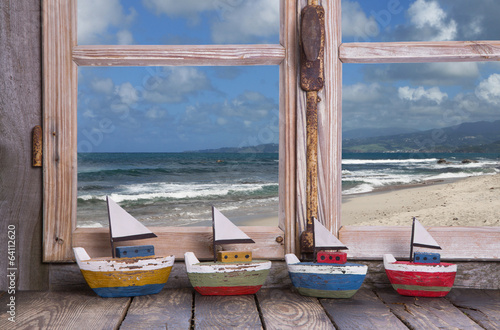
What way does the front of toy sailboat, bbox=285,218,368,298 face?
to the viewer's left

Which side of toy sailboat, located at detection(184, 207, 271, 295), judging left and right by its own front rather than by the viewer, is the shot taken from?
left

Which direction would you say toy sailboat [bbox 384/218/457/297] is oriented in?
to the viewer's left

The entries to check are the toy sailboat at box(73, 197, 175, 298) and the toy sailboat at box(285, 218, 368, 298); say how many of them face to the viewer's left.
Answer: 2

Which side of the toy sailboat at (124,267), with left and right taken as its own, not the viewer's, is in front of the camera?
left

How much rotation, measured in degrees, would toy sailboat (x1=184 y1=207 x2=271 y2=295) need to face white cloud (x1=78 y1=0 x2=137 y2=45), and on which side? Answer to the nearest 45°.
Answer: approximately 90° to its right

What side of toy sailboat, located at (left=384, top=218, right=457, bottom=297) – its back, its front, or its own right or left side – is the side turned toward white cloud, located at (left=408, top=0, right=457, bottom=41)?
right

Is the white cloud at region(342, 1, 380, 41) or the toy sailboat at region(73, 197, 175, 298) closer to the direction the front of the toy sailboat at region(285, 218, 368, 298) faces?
the toy sailboat
